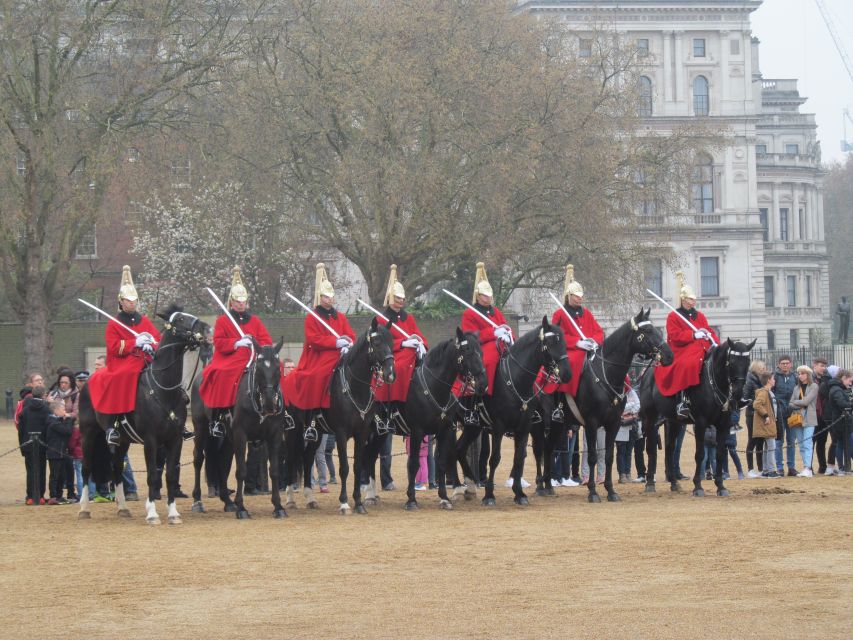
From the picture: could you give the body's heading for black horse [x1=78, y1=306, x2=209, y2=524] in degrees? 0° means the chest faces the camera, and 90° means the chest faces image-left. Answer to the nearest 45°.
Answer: approximately 315°

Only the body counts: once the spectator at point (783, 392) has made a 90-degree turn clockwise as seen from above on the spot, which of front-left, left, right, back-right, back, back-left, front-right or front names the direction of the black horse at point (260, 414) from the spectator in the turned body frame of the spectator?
front-left

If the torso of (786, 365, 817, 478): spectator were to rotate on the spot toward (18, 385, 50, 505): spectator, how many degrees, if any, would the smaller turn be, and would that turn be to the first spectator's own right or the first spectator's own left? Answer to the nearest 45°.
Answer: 0° — they already face them

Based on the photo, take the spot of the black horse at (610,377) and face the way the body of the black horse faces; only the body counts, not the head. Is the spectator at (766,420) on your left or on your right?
on your left

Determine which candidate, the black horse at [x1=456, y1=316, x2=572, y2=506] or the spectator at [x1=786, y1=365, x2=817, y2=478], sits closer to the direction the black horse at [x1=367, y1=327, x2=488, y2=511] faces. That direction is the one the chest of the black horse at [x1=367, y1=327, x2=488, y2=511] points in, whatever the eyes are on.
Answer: the black horse

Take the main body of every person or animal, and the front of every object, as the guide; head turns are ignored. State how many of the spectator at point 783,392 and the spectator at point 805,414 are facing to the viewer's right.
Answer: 0

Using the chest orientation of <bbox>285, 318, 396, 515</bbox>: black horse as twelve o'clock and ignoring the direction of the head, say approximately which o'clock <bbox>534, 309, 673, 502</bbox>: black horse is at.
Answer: <bbox>534, 309, 673, 502</bbox>: black horse is roughly at 10 o'clock from <bbox>285, 318, 396, 515</bbox>: black horse.

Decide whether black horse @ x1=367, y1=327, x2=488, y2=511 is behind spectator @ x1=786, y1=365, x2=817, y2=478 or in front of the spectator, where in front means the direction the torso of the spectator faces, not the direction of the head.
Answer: in front

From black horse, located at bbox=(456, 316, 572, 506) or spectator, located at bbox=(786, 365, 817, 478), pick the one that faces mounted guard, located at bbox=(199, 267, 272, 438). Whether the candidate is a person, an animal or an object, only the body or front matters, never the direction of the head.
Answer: the spectator

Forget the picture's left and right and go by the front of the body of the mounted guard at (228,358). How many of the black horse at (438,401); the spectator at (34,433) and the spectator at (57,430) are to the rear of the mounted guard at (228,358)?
2

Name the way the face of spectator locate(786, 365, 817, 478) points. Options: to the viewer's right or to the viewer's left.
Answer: to the viewer's left
